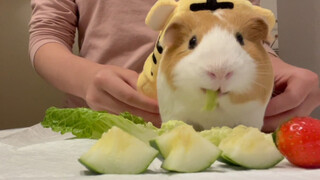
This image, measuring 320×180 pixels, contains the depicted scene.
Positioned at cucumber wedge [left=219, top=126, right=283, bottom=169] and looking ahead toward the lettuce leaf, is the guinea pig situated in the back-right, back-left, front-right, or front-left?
front-right

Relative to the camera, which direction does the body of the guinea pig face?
toward the camera

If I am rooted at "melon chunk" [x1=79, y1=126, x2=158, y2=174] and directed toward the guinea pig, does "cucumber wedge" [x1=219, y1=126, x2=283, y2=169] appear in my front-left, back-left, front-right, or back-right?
front-right

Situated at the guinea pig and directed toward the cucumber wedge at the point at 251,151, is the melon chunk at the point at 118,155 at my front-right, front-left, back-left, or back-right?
front-right

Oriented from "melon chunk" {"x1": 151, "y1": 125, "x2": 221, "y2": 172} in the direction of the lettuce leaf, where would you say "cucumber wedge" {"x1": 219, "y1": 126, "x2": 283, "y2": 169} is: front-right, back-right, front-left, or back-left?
back-right
